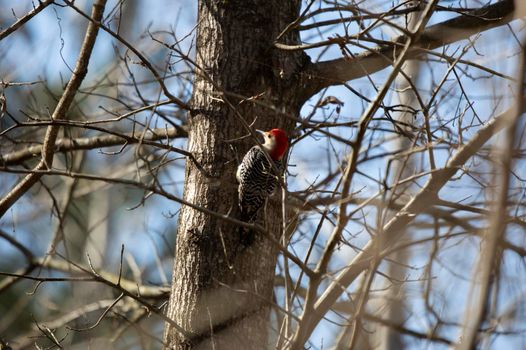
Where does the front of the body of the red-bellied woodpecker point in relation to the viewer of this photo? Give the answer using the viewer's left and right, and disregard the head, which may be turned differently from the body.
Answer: facing away from the viewer and to the left of the viewer
